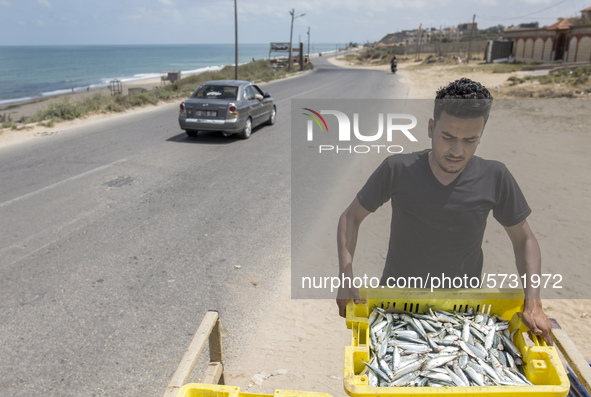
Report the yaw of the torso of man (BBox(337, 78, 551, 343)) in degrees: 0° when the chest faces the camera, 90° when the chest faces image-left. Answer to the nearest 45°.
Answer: approximately 0°

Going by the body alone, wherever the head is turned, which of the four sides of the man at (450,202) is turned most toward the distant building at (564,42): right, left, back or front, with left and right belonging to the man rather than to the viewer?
back

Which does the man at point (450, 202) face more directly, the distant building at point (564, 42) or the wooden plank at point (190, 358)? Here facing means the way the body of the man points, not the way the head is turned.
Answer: the wooden plank

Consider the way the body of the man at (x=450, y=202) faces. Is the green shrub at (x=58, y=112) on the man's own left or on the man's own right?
on the man's own right

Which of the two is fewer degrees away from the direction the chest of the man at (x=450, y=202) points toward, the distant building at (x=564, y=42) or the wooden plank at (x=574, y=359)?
the wooden plank

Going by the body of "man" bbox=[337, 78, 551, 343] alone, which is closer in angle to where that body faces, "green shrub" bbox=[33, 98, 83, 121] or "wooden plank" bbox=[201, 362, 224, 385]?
the wooden plank
